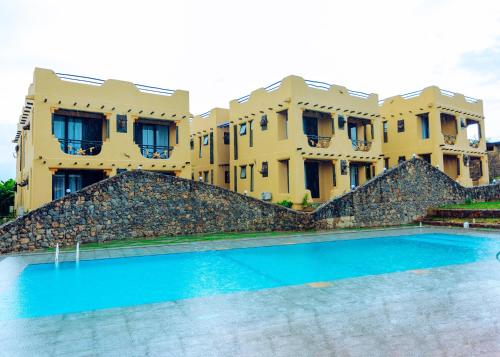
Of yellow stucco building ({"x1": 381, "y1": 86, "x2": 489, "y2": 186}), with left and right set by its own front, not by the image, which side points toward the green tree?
right

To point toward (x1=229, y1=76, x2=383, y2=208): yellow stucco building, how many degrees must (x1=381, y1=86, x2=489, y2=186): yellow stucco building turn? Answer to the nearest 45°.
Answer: approximately 90° to its right

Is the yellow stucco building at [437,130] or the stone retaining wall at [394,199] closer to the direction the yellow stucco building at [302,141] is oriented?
the stone retaining wall

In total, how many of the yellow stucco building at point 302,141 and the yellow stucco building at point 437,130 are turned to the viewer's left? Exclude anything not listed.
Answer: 0

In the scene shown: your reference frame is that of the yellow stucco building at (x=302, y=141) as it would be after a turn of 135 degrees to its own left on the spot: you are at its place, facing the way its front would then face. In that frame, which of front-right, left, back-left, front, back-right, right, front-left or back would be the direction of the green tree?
left

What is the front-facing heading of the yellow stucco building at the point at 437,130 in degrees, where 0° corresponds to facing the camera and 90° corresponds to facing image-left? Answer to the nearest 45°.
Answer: approximately 315°

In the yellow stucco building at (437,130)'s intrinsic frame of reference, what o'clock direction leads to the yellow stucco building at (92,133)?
the yellow stucco building at (92,133) is roughly at 3 o'clock from the yellow stucco building at (437,130).

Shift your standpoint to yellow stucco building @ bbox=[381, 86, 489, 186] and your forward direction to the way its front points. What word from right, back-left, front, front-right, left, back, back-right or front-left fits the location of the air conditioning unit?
right

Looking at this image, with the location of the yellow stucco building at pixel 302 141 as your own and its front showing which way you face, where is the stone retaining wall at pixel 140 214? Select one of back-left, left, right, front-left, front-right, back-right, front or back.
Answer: right

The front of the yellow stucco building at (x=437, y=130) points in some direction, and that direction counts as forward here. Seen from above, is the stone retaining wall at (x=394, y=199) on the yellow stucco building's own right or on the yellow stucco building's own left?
on the yellow stucco building's own right

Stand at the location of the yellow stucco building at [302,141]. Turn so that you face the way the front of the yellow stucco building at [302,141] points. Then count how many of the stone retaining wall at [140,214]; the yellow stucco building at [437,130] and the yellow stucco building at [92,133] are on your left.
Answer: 1
